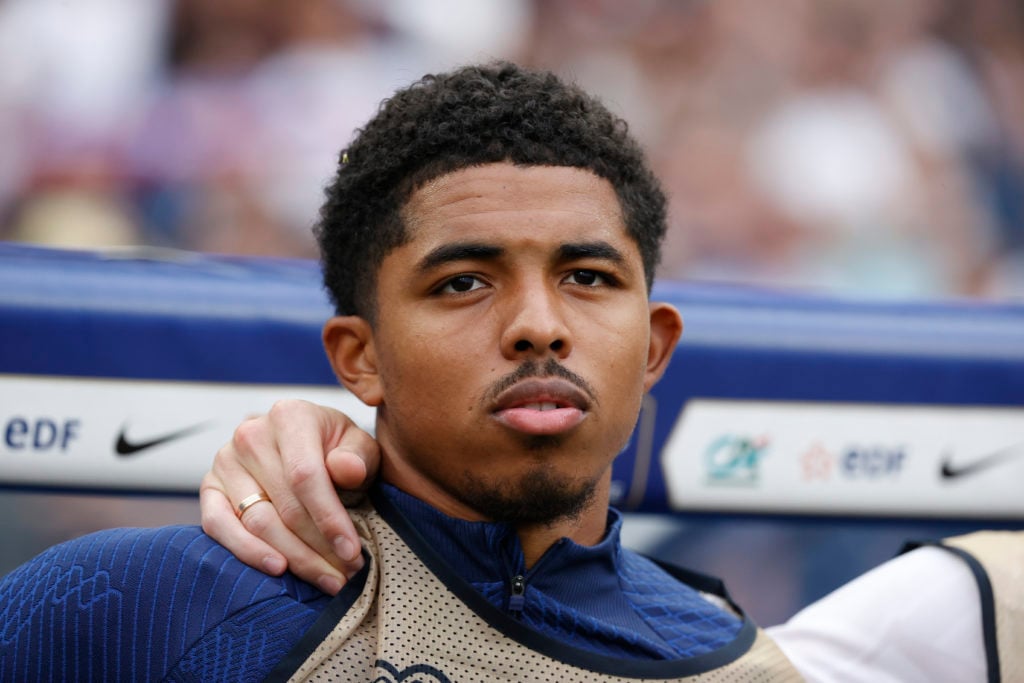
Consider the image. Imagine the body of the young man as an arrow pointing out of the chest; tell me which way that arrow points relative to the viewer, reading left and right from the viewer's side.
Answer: facing the viewer and to the right of the viewer
